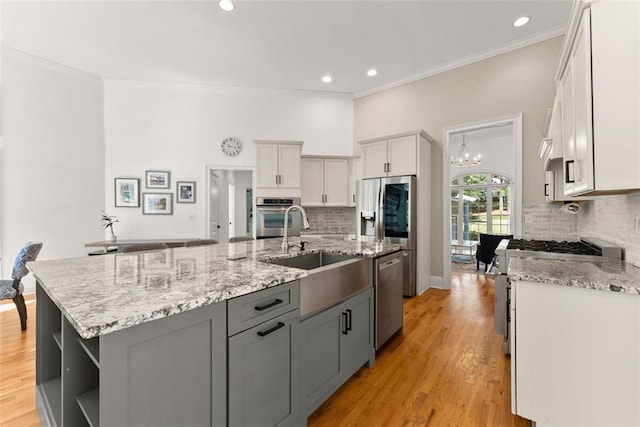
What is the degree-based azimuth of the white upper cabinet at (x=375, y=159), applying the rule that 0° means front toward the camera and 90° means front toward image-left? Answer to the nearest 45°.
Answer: approximately 45°

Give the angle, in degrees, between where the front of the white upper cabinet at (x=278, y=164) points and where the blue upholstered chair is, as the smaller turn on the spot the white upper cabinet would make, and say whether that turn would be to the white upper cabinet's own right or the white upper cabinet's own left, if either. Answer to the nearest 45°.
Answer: approximately 45° to the white upper cabinet's own right

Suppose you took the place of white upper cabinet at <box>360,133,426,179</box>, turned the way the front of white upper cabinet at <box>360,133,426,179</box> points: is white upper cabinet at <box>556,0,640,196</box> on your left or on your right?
on your left

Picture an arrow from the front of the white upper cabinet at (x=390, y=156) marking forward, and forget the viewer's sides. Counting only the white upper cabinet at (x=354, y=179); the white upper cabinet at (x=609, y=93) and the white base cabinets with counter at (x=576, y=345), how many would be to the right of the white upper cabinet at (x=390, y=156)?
1

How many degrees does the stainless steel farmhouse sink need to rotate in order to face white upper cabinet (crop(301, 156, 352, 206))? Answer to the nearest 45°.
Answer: approximately 135° to its left

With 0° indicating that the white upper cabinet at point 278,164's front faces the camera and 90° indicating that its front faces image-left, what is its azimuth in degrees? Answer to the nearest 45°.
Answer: approximately 0°

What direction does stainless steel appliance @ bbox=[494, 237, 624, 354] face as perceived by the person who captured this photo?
facing to the left of the viewer

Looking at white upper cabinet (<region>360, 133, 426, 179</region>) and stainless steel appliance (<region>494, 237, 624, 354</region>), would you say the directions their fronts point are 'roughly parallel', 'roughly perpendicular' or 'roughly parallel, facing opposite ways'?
roughly perpendicular

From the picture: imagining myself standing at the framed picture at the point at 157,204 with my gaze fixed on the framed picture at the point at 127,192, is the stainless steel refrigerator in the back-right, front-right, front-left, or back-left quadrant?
back-left

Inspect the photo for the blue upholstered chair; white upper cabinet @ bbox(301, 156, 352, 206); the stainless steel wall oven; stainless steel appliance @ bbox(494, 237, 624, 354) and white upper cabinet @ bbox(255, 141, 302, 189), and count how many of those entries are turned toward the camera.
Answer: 3

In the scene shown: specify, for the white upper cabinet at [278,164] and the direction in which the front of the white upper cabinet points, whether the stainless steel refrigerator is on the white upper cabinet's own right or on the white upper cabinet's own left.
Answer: on the white upper cabinet's own left

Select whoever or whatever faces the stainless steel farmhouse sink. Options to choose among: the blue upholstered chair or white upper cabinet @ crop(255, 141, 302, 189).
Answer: the white upper cabinet
